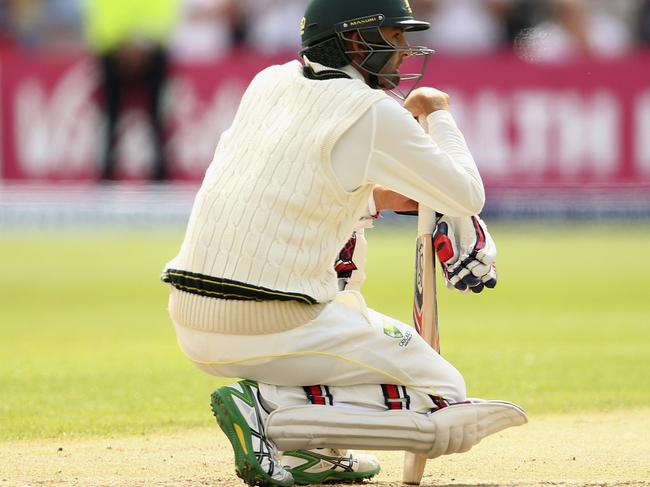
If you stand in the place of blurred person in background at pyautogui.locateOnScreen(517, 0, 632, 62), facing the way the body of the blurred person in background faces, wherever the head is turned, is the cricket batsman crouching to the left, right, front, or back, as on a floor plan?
front

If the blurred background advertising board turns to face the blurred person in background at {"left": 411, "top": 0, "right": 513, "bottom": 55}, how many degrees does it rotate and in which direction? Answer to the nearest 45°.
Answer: approximately 180°

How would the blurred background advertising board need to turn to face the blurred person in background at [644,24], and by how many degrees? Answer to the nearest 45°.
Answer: approximately 135° to its left

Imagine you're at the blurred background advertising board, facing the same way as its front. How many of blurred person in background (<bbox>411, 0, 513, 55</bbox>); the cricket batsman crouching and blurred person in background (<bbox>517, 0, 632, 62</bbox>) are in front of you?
1

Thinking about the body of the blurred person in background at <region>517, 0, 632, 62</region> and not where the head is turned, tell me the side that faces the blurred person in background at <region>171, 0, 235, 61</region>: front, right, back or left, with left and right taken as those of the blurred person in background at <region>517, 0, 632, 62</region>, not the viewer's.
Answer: right

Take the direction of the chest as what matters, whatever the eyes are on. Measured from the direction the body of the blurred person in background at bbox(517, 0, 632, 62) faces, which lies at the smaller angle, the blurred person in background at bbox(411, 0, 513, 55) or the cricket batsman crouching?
the cricket batsman crouching

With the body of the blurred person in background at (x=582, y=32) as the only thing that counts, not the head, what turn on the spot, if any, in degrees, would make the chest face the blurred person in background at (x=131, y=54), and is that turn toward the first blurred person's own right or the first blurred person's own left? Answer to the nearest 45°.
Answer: approximately 90° to the first blurred person's own right

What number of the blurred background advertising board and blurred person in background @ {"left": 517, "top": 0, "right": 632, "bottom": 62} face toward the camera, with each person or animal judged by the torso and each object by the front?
2

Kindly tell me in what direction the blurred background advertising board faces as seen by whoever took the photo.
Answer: facing the viewer

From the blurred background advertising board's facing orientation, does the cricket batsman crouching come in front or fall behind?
in front

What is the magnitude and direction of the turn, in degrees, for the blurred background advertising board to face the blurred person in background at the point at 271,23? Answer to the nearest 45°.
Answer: approximately 135° to its right

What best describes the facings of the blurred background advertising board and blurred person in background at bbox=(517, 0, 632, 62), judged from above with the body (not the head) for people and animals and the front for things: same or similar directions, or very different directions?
same or similar directions

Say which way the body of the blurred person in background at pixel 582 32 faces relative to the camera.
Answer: toward the camera
